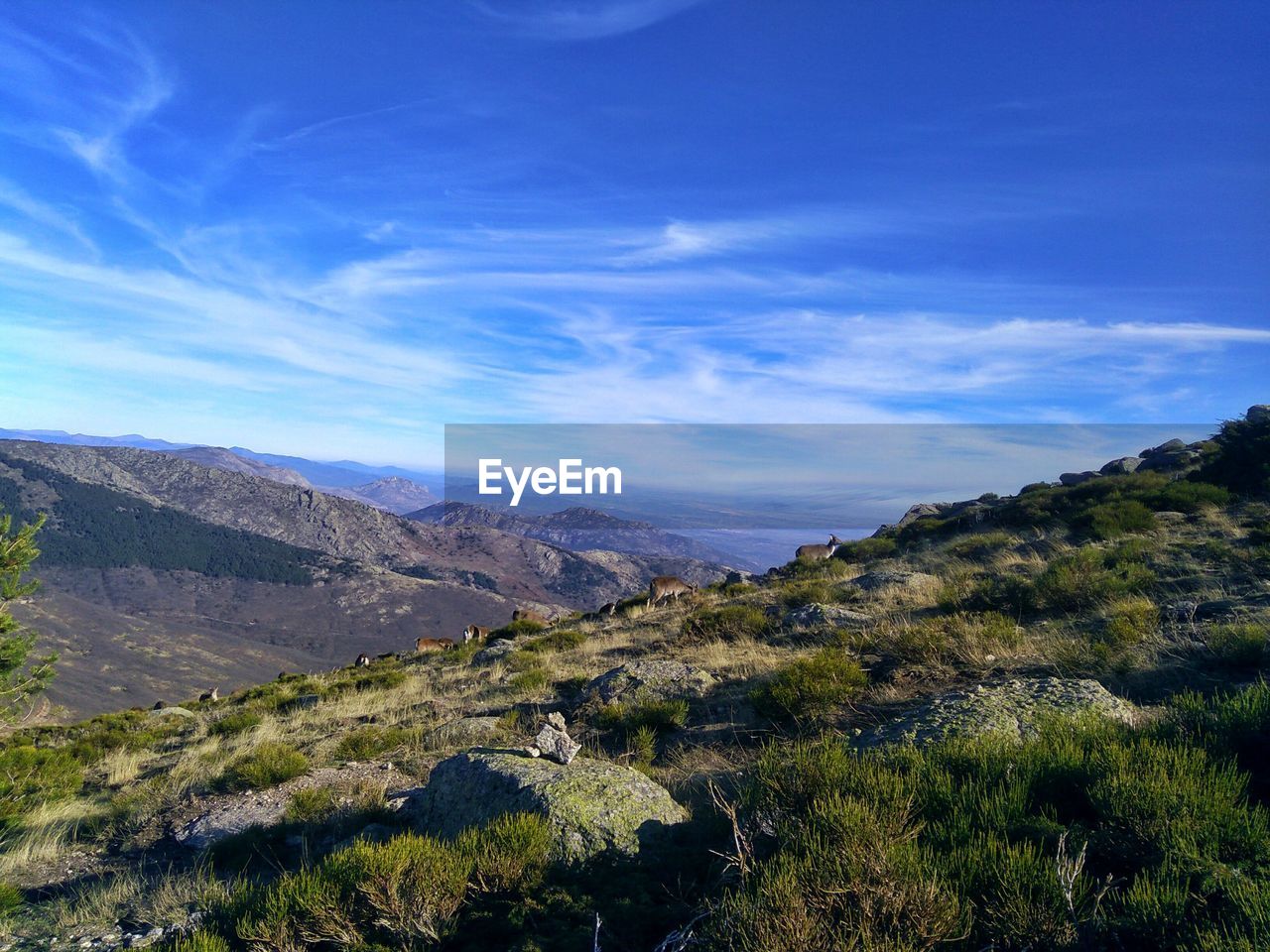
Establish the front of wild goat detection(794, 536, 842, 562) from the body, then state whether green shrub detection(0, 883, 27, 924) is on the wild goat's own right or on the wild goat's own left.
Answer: on the wild goat's own right

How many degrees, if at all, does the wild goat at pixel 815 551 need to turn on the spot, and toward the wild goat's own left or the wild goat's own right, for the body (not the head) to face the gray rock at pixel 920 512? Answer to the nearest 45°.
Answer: approximately 45° to the wild goat's own left

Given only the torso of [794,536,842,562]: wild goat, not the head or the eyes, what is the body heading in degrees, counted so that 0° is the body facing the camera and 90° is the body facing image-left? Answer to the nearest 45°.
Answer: approximately 270°

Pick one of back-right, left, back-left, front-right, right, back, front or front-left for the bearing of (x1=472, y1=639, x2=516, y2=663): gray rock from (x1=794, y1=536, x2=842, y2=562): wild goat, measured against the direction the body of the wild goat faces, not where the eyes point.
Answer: back-right

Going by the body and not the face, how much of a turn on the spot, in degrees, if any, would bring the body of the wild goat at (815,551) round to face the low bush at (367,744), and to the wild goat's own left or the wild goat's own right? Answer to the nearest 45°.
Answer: approximately 90° to the wild goat's own right
